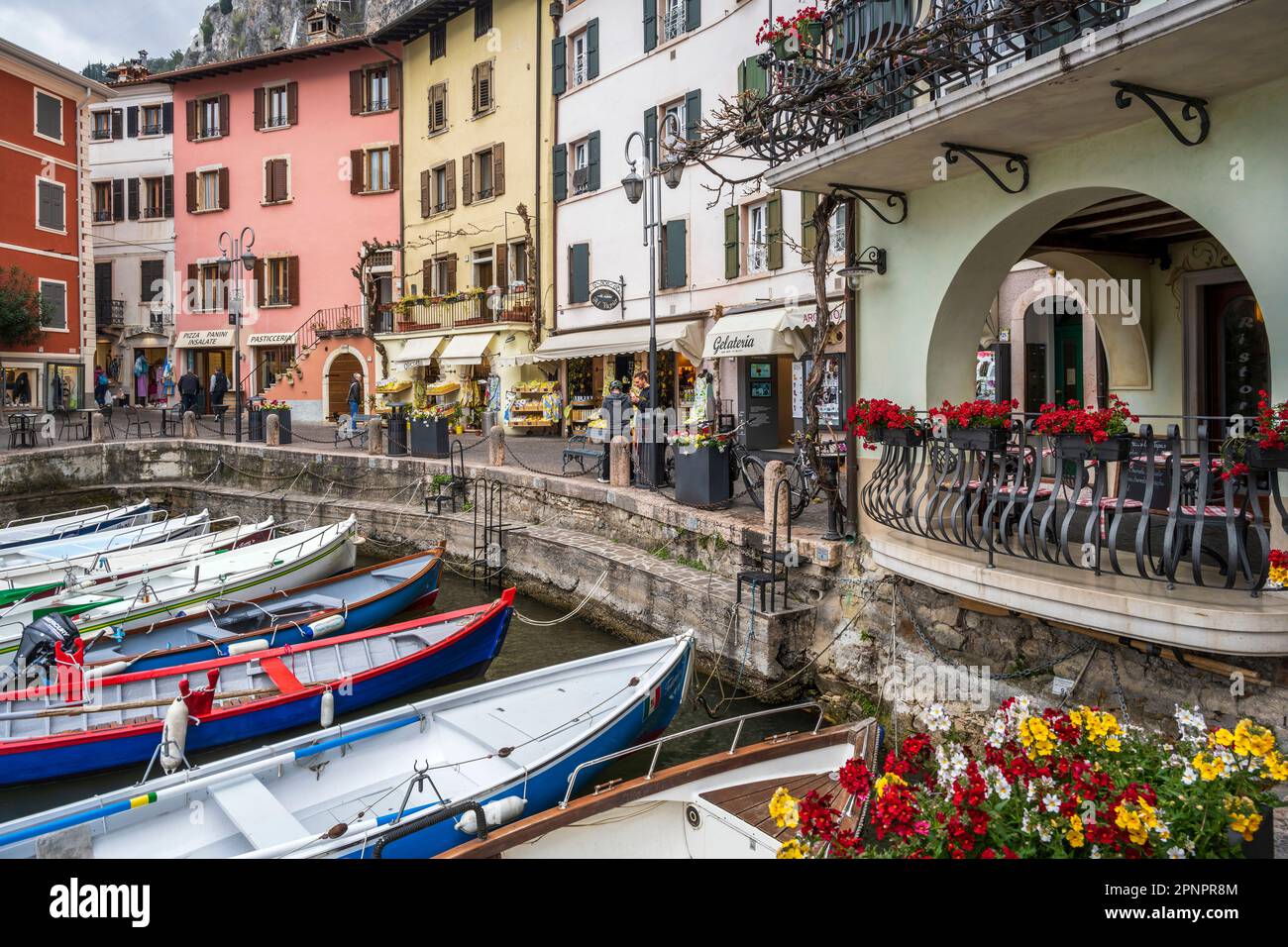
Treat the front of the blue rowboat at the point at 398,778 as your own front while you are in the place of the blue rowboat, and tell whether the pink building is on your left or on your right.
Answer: on your left

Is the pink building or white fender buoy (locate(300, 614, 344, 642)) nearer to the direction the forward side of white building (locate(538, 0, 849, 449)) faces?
the white fender buoy

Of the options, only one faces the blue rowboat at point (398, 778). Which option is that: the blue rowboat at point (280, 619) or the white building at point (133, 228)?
the white building

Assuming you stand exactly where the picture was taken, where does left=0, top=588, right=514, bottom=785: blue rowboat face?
facing away from the viewer and to the right of the viewer

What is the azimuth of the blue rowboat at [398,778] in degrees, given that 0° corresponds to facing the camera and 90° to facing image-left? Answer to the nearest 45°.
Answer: approximately 225°

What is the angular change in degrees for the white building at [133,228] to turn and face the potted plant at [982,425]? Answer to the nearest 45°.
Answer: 0° — it already faces it
